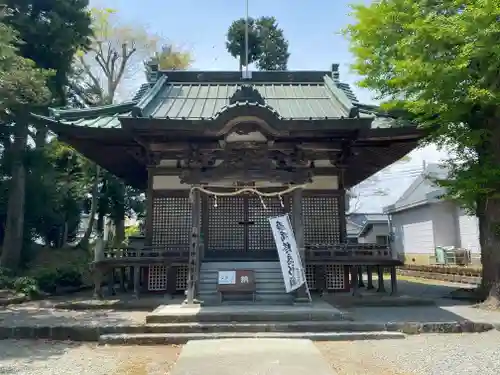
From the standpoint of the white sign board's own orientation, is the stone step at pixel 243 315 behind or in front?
in front

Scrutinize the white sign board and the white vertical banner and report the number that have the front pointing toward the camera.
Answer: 2

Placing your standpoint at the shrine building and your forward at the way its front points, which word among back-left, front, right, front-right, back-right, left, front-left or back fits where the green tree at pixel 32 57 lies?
back-right

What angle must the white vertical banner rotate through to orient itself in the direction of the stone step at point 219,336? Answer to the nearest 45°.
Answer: approximately 45° to its right

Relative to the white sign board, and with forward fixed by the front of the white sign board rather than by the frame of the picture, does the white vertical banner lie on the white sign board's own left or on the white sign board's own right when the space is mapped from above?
on the white sign board's own left

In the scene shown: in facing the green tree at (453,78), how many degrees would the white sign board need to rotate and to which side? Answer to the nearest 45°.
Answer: approximately 90° to its left

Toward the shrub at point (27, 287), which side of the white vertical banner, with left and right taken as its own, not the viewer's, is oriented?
right

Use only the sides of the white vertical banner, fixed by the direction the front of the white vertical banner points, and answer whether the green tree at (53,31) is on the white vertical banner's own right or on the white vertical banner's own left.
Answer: on the white vertical banner's own right

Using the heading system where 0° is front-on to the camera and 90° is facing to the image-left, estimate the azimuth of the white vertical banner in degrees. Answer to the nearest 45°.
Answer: approximately 0°

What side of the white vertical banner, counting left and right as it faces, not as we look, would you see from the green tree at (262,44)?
back

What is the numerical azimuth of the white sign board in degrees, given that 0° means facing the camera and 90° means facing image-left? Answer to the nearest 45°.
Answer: approximately 0°

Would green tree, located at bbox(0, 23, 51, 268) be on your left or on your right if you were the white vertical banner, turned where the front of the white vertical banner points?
on your right

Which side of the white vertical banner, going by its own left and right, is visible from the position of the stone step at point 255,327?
front

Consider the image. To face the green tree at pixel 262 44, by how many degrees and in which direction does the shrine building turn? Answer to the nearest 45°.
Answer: approximately 180°
